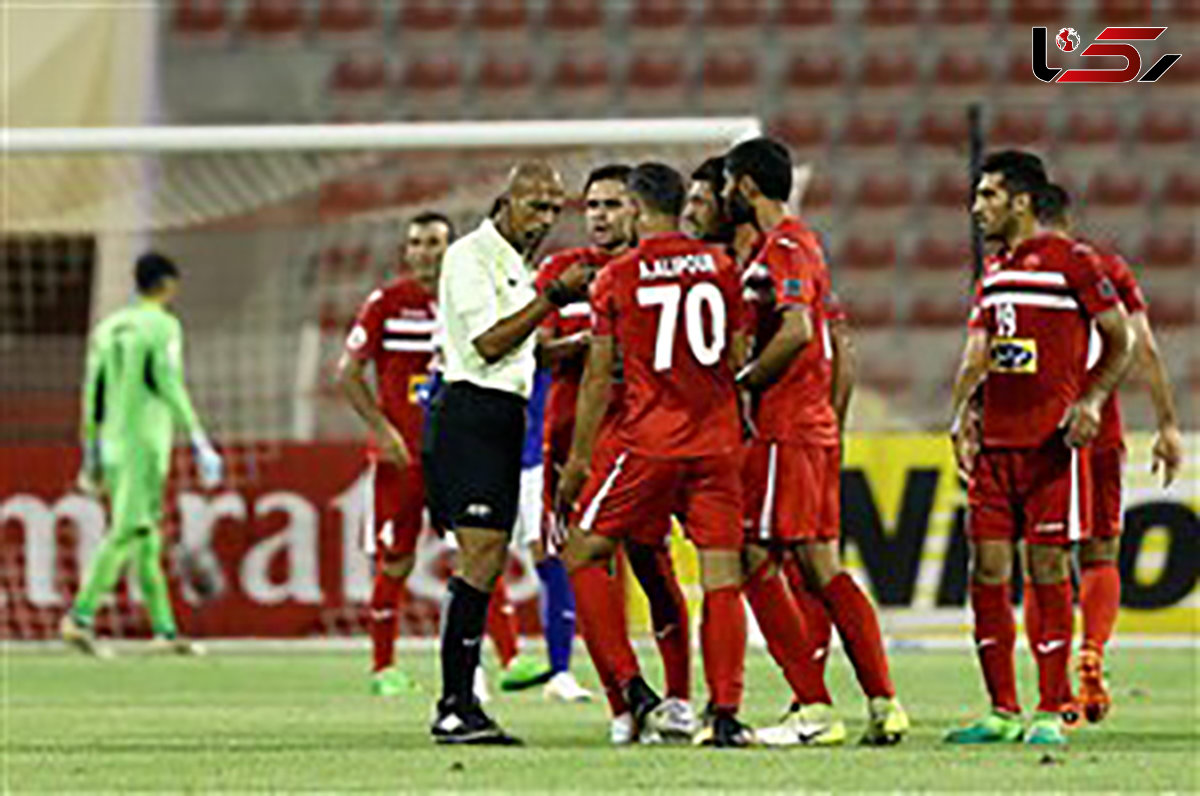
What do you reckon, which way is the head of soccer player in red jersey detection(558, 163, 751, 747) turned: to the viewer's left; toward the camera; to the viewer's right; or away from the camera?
away from the camera

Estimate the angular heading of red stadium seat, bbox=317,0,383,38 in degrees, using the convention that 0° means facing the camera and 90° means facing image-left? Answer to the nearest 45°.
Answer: approximately 0°

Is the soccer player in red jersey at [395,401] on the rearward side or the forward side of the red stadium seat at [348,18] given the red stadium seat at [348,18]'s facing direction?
on the forward side

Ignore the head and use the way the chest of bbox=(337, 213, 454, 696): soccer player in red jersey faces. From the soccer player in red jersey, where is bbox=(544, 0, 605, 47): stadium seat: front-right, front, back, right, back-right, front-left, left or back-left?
back

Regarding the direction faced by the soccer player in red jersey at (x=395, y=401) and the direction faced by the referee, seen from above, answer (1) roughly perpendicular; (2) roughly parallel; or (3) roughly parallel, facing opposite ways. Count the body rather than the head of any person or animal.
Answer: roughly perpendicular

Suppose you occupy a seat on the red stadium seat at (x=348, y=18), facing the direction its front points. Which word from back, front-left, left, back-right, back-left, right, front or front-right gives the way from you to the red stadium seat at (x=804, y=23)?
left

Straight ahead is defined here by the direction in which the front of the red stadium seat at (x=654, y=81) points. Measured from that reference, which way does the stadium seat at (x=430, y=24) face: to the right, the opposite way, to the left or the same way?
the same way

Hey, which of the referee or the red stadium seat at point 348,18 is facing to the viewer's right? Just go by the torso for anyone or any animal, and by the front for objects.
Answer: the referee

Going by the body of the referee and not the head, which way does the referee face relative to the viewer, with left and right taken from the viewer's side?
facing to the right of the viewer

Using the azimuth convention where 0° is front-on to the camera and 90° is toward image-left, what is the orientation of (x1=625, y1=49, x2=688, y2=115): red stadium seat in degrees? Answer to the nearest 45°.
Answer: approximately 0°

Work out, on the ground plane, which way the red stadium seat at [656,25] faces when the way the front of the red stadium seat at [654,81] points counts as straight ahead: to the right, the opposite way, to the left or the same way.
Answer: the same way

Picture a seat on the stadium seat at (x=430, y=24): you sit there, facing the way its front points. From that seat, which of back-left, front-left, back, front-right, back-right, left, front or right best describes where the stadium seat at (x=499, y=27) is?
left

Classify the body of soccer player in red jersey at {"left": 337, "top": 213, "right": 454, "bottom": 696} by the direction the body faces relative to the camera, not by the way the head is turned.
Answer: toward the camera

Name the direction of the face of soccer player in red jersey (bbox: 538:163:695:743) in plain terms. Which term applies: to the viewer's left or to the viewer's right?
to the viewer's left

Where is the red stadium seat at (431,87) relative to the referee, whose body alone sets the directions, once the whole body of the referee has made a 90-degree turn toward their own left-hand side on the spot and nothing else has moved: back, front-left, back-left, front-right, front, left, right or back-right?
front

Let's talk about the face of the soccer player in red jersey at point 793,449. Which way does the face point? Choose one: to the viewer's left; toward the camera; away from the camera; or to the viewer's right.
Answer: to the viewer's left

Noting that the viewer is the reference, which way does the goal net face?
facing the viewer

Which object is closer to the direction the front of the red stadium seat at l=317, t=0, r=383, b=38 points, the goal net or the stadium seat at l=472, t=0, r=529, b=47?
the goal net
